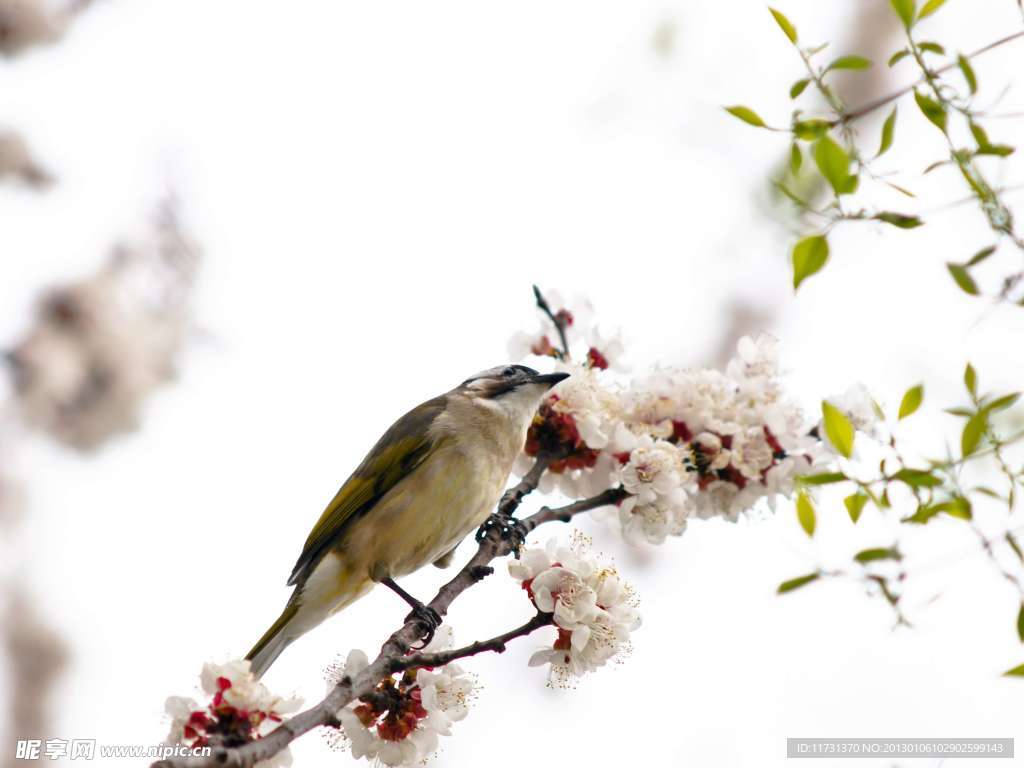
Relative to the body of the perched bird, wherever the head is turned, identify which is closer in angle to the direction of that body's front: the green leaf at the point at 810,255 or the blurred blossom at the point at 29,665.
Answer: the green leaf

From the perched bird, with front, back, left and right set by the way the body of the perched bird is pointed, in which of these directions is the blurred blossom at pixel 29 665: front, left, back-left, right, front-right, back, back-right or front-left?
back-left

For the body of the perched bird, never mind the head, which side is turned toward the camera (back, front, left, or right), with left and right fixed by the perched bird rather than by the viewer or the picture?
right
